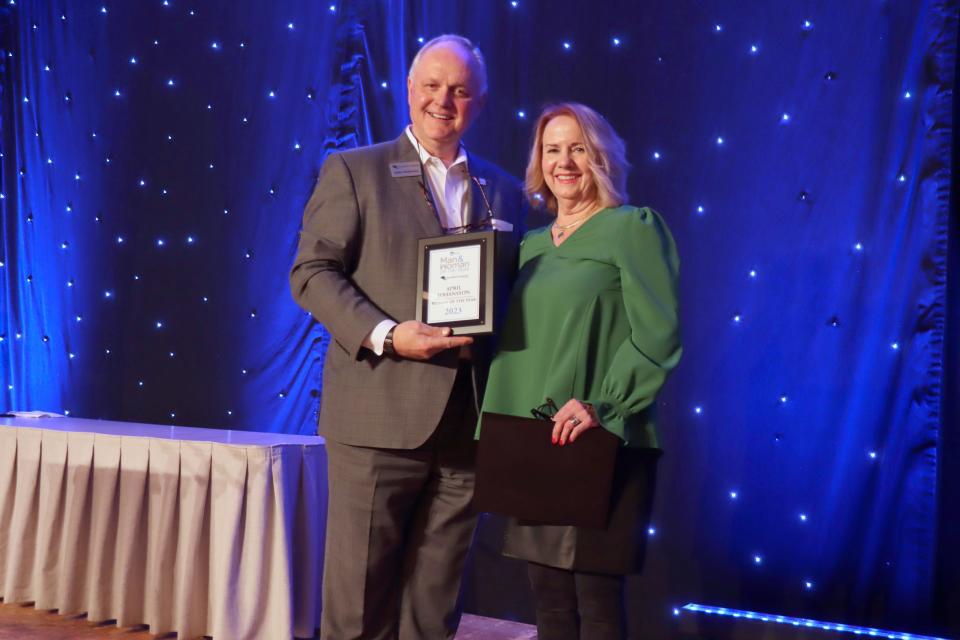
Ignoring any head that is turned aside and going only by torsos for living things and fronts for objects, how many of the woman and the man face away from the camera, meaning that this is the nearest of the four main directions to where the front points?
0

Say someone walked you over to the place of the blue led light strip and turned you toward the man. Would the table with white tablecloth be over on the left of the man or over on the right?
right

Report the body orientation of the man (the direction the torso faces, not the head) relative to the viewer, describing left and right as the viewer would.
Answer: facing the viewer and to the right of the viewer

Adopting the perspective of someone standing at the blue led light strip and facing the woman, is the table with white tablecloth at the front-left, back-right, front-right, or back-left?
front-right

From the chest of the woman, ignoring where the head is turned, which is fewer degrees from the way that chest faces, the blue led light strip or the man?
the man

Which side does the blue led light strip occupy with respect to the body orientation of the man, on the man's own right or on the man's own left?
on the man's own left

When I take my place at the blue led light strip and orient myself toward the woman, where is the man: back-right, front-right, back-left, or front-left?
front-right

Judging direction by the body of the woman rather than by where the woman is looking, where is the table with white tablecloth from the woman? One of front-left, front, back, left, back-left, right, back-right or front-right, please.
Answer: right

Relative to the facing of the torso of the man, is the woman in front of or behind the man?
in front

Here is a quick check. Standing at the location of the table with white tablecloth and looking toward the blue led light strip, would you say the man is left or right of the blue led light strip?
right

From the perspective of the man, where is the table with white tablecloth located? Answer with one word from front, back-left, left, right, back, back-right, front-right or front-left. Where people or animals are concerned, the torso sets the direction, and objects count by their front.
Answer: back

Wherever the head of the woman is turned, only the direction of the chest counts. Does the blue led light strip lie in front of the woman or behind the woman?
behind

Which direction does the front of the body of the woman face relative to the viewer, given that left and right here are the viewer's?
facing the viewer and to the left of the viewer
